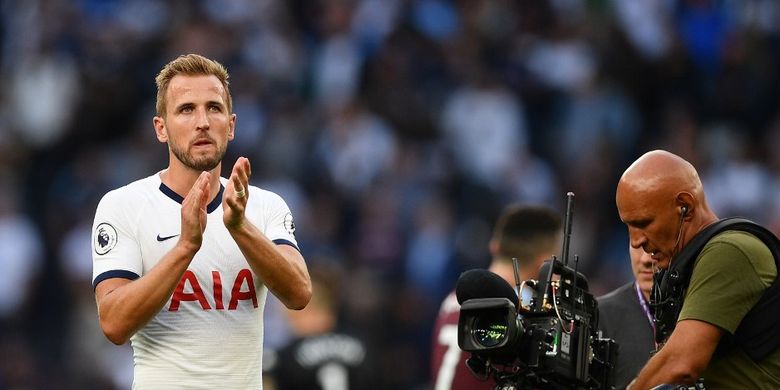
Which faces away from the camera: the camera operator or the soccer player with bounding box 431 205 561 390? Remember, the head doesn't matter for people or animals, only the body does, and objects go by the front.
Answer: the soccer player

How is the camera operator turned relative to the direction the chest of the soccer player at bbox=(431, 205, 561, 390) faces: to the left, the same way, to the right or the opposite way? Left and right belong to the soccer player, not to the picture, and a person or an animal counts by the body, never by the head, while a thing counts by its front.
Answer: to the left

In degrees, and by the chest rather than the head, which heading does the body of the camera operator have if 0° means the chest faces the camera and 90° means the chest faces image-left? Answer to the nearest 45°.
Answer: approximately 90°

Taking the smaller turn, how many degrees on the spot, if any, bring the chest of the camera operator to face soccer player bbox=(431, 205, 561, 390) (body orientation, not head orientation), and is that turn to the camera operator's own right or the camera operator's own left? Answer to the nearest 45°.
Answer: approximately 45° to the camera operator's own right

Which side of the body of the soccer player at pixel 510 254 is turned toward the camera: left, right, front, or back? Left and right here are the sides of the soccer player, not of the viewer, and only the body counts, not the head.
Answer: back

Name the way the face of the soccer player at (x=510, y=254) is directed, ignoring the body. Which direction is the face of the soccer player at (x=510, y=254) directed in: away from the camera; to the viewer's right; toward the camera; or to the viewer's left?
away from the camera

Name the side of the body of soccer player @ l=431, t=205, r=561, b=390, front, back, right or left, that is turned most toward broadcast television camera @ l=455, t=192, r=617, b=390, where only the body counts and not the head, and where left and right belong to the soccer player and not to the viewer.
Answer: back

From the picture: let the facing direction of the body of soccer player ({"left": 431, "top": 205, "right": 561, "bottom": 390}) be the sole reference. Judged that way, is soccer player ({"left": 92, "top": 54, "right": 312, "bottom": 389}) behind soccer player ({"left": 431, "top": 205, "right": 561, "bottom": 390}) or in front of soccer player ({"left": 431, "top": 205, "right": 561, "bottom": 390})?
behind

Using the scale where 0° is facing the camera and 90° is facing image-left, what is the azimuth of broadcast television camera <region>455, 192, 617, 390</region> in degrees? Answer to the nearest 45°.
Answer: approximately 45°

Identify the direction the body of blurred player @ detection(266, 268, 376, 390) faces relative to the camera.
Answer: away from the camera

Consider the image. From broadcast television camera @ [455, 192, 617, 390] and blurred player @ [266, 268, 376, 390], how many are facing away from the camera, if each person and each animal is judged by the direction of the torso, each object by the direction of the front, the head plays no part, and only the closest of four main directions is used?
1
